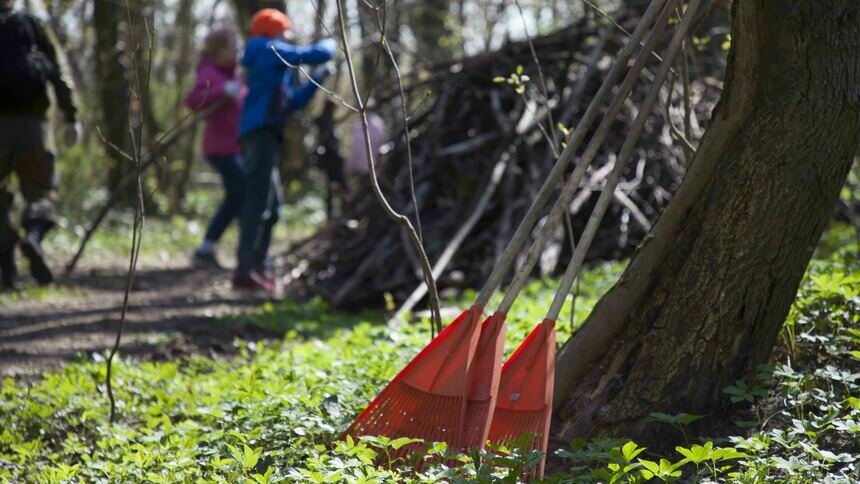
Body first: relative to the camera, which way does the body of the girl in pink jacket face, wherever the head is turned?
to the viewer's right

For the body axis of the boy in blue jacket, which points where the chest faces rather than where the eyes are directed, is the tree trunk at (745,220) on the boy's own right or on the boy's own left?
on the boy's own right

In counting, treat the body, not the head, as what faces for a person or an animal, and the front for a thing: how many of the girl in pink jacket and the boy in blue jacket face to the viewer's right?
2

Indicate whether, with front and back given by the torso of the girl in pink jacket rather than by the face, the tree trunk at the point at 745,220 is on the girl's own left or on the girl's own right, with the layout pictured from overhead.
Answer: on the girl's own right

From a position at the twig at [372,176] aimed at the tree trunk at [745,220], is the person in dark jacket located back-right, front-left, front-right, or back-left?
back-left

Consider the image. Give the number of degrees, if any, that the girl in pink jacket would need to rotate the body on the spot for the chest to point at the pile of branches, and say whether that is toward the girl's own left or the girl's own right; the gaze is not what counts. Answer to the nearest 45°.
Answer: approximately 45° to the girl's own right

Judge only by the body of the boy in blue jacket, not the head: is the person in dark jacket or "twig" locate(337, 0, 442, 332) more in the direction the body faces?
the twig

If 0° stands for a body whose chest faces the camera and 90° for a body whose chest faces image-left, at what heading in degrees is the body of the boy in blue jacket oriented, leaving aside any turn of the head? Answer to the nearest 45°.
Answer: approximately 270°

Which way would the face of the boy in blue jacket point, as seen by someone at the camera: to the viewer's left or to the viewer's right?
to the viewer's right

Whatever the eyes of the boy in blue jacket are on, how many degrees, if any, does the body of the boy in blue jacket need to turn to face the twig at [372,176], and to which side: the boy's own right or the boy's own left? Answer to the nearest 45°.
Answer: approximately 90° to the boy's own right
